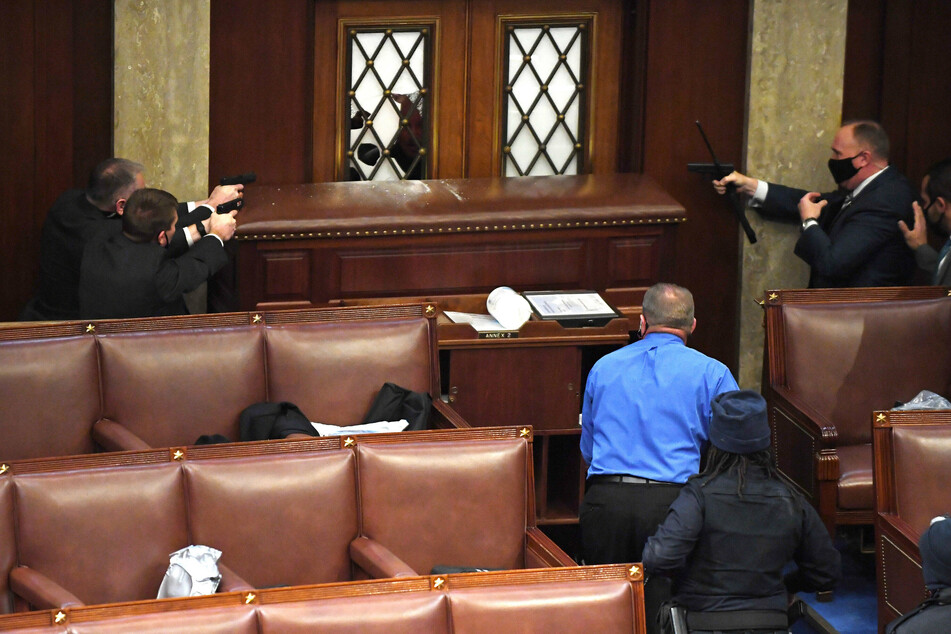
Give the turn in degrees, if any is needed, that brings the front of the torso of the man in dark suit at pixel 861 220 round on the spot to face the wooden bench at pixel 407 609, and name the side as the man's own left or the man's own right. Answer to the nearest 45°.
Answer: approximately 90° to the man's own left

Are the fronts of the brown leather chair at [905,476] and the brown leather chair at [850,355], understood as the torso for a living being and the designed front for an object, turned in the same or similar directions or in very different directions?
same or similar directions

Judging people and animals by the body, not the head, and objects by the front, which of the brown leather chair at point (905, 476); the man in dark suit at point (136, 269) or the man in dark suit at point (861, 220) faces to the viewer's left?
the man in dark suit at point (861, 220)

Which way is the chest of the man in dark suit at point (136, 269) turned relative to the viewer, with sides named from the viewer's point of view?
facing away from the viewer and to the right of the viewer

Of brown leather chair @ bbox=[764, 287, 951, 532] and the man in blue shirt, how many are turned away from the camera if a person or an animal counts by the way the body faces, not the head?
1

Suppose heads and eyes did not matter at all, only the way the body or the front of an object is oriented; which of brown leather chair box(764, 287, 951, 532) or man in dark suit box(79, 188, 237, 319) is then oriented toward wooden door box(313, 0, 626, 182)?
the man in dark suit

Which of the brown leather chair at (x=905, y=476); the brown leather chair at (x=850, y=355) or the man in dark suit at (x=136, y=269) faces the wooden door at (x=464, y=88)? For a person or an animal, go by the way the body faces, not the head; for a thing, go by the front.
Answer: the man in dark suit

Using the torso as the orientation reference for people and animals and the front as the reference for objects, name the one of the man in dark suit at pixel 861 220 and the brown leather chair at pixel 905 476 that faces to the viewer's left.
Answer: the man in dark suit

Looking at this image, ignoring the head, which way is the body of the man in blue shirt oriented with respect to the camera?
away from the camera

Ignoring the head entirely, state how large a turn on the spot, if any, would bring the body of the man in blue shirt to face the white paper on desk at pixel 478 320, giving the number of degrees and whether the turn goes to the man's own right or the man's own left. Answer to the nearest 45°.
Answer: approximately 45° to the man's own left

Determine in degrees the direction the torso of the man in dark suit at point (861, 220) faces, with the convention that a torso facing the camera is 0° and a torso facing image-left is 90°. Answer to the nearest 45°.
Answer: approximately 90°

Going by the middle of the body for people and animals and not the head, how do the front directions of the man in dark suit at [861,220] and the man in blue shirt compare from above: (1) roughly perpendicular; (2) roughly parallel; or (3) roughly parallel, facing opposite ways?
roughly perpendicular

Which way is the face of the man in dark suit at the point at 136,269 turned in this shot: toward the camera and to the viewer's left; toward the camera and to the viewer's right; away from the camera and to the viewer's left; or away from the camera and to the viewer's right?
away from the camera and to the viewer's right

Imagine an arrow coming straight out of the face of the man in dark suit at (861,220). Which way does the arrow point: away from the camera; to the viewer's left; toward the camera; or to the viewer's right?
to the viewer's left
